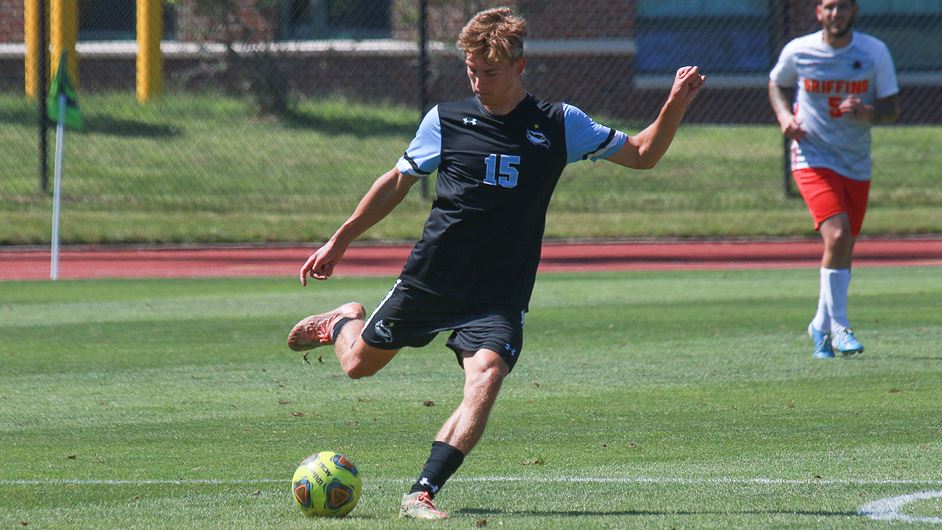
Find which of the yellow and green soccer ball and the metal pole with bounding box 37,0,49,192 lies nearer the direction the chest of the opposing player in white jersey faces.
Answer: the yellow and green soccer ball

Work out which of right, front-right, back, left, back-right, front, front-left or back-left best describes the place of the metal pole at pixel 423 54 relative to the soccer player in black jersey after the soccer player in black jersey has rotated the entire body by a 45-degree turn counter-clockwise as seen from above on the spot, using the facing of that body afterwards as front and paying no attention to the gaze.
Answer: back-left

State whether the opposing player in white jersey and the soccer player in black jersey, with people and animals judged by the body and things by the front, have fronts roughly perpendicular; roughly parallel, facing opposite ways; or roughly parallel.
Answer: roughly parallel

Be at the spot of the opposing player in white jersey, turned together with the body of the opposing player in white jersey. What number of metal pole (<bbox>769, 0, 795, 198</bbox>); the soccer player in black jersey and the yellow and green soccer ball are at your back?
1

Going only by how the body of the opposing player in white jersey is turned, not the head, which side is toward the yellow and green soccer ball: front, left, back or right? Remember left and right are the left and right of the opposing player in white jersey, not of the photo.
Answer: front

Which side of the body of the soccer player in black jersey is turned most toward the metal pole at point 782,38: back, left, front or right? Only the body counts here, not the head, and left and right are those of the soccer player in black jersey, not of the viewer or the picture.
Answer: back

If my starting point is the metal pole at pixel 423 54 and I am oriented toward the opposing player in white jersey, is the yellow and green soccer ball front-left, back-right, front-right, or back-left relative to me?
front-right

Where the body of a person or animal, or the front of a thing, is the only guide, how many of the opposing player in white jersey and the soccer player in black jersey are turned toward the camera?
2

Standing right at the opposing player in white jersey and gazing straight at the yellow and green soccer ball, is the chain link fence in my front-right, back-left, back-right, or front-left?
back-right

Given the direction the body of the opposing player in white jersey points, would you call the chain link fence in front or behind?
behind

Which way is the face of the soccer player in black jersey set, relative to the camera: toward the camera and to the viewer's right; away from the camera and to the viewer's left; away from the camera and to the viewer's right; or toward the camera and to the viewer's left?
toward the camera and to the viewer's left

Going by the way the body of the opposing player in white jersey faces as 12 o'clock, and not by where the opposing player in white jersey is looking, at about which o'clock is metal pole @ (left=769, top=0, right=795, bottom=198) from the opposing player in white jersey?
The metal pole is roughly at 6 o'clock from the opposing player in white jersey.

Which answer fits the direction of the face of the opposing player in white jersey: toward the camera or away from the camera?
toward the camera

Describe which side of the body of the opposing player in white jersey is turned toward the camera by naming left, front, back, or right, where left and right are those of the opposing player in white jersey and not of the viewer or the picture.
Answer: front

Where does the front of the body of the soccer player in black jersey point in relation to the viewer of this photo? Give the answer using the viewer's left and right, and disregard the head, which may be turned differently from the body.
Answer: facing the viewer
